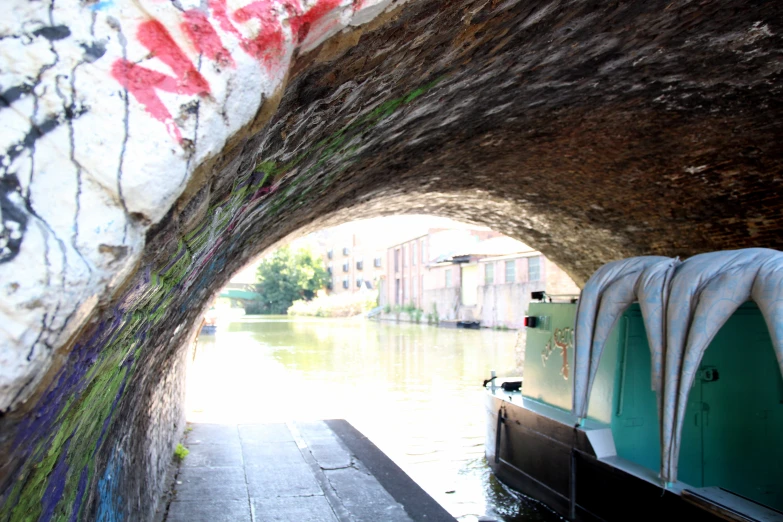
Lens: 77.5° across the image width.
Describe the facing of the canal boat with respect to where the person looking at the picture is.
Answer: facing away from the viewer and to the left of the viewer

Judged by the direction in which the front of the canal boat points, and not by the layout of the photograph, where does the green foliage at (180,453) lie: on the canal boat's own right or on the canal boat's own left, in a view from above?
on the canal boat's own left
